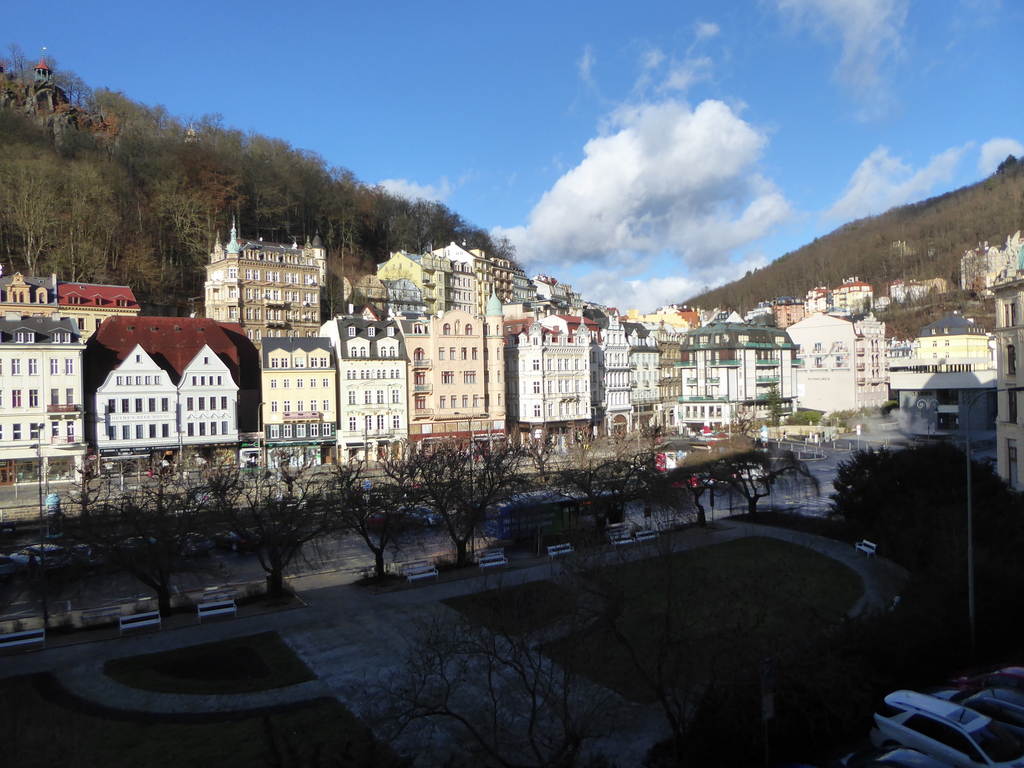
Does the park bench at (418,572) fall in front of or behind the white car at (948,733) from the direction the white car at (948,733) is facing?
behind

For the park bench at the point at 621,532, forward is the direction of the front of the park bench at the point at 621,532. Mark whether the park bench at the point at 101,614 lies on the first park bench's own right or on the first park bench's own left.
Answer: on the first park bench's own right

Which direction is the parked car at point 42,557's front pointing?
to the viewer's left

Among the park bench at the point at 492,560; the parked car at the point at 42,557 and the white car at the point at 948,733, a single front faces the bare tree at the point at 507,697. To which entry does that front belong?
the park bench

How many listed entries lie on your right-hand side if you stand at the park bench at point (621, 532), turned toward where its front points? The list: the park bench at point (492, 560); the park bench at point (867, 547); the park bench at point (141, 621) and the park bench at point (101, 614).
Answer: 3

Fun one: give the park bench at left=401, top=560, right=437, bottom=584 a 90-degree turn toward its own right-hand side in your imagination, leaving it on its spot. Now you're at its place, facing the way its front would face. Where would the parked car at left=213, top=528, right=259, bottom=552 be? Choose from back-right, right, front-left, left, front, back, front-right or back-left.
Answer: right

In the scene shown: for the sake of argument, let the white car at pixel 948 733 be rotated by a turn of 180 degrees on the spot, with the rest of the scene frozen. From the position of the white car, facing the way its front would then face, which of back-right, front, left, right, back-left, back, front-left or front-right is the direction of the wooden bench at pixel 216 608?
front-left

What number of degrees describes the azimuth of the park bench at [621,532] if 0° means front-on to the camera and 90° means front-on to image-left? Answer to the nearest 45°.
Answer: approximately 315°

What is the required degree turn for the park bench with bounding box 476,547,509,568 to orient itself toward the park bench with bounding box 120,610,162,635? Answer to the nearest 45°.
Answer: approximately 45° to its right

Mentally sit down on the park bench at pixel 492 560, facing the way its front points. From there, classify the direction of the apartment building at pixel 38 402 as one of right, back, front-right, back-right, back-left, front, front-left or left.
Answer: back-right
